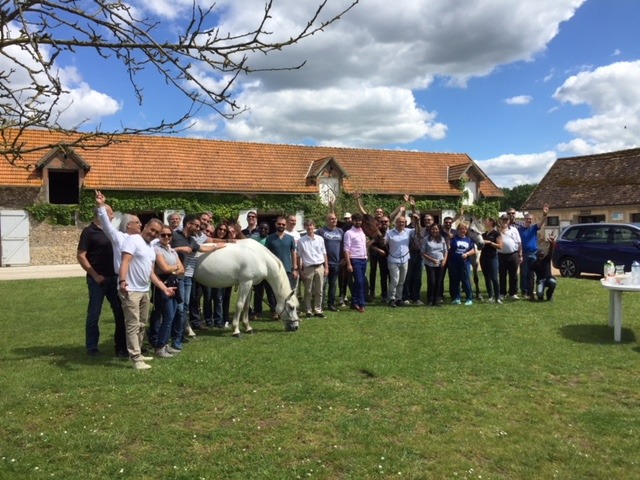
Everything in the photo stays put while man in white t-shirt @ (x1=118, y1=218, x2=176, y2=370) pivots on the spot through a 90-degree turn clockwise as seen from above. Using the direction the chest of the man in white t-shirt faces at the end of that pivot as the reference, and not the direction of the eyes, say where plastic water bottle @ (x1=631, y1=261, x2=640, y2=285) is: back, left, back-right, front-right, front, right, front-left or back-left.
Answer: back-left

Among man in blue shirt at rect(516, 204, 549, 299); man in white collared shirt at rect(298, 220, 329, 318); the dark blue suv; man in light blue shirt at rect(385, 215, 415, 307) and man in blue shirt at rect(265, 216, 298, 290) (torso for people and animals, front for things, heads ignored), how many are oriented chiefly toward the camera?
4

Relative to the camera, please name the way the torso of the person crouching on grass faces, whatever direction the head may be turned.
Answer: toward the camera

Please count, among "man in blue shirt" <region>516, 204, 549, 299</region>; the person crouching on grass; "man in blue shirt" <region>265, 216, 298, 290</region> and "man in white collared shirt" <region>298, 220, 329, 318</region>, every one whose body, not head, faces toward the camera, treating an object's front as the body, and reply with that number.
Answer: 4

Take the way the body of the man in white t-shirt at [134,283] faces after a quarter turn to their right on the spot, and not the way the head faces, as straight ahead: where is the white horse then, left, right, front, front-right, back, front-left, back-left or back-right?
back

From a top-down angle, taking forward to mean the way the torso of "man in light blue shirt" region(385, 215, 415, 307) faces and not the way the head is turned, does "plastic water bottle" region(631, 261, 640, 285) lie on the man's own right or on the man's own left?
on the man's own left

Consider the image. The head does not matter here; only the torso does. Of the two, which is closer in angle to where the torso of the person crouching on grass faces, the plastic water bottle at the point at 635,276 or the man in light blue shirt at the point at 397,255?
the plastic water bottle

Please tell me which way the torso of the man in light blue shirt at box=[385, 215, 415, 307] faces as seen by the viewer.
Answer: toward the camera

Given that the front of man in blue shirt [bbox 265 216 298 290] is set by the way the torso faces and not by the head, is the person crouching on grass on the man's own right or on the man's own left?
on the man's own left

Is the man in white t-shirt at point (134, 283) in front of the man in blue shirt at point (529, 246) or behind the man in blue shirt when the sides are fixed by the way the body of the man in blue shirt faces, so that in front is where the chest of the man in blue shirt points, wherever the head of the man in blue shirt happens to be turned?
in front

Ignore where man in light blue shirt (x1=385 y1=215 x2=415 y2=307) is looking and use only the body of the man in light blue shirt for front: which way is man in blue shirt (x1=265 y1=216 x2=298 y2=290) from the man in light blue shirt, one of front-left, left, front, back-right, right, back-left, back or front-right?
front-right

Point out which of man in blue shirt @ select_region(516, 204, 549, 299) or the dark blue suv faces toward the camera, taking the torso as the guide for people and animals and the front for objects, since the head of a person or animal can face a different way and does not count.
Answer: the man in blue shirt

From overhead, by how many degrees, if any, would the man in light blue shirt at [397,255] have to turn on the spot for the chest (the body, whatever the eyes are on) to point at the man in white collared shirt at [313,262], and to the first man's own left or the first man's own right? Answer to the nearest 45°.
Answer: approximately 45° to the first man's own right

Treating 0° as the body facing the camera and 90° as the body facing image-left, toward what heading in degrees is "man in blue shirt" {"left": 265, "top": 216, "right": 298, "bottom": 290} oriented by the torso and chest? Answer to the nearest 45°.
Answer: approximately 0°
